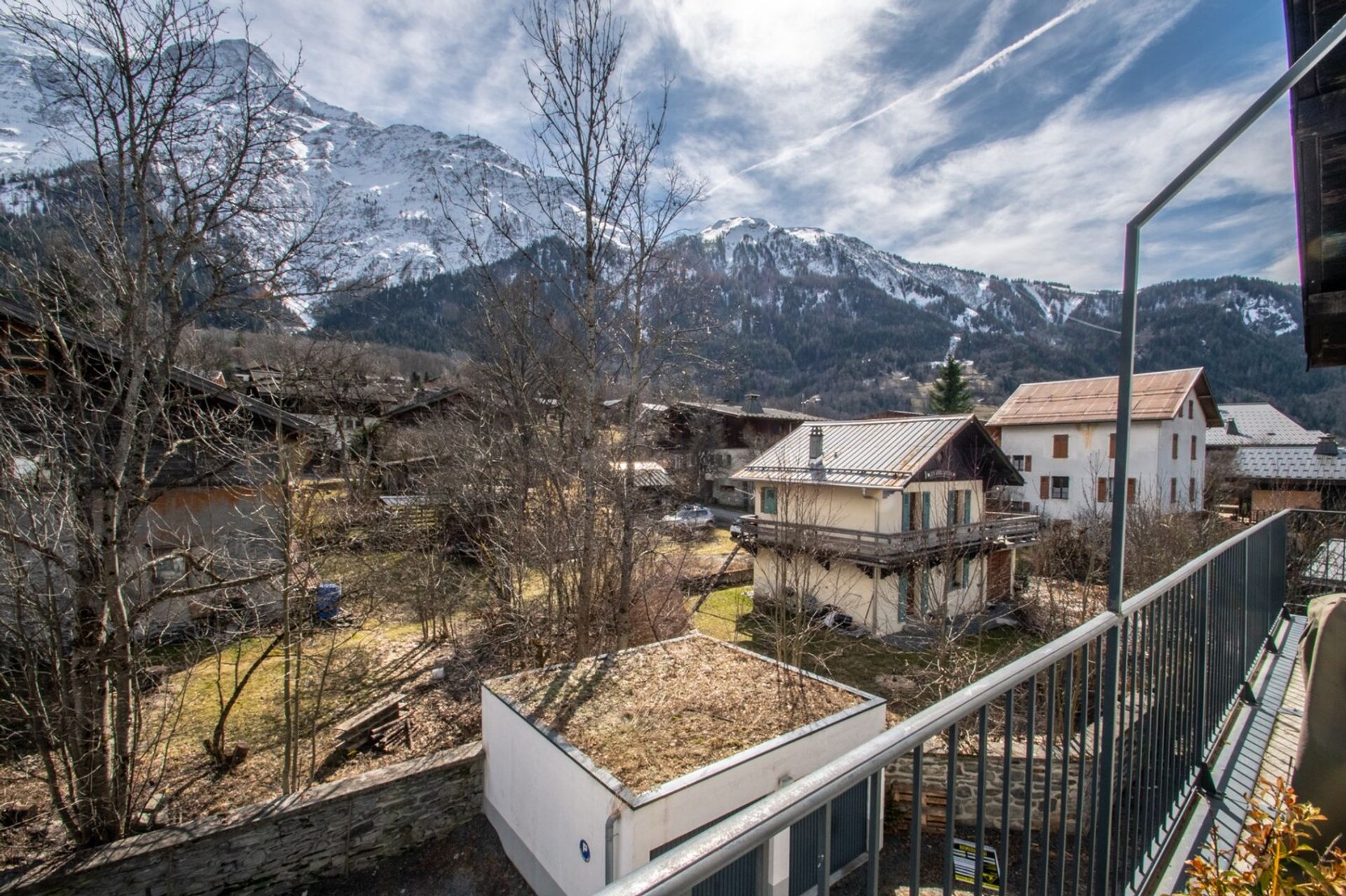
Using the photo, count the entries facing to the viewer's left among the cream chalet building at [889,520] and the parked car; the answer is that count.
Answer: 1

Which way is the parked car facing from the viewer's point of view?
to the viewer's left

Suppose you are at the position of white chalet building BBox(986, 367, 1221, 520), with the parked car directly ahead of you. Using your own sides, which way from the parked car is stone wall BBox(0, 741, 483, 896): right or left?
left

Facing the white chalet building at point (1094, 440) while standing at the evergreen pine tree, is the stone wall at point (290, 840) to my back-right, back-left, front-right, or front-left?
front-right

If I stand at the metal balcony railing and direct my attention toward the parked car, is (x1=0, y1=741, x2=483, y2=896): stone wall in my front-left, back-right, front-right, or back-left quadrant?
front-left

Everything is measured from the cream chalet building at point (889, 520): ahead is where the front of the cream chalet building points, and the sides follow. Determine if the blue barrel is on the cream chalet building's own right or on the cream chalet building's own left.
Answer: on the cream chalet building's own right

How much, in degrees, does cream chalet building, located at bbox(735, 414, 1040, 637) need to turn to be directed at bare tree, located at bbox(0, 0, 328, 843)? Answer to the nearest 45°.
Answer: approximately 90° to its right

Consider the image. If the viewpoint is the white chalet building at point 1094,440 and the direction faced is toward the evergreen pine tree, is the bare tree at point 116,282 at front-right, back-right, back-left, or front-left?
back-left

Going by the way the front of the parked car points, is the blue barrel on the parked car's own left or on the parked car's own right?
on the parked car's own left

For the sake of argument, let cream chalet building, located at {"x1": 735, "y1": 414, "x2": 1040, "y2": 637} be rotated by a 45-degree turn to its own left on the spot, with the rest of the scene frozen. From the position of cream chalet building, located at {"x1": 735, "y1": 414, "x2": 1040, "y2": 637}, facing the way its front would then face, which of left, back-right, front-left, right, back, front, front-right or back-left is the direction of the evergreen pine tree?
left

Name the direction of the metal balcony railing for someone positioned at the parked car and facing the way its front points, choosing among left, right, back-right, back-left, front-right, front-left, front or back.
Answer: left

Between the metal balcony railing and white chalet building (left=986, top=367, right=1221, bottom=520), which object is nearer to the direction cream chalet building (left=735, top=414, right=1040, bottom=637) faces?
the metal balcony railing

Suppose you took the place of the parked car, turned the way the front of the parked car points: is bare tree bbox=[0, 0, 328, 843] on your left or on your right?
on your left
